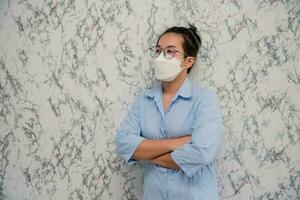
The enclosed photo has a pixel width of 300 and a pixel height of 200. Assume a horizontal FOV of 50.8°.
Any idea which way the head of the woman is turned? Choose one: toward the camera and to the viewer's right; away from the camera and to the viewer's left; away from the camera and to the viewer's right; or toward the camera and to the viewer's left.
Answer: toward the camera and to the viewer's left

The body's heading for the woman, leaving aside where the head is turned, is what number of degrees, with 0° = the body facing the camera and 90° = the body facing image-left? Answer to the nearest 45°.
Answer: approximately 45°
